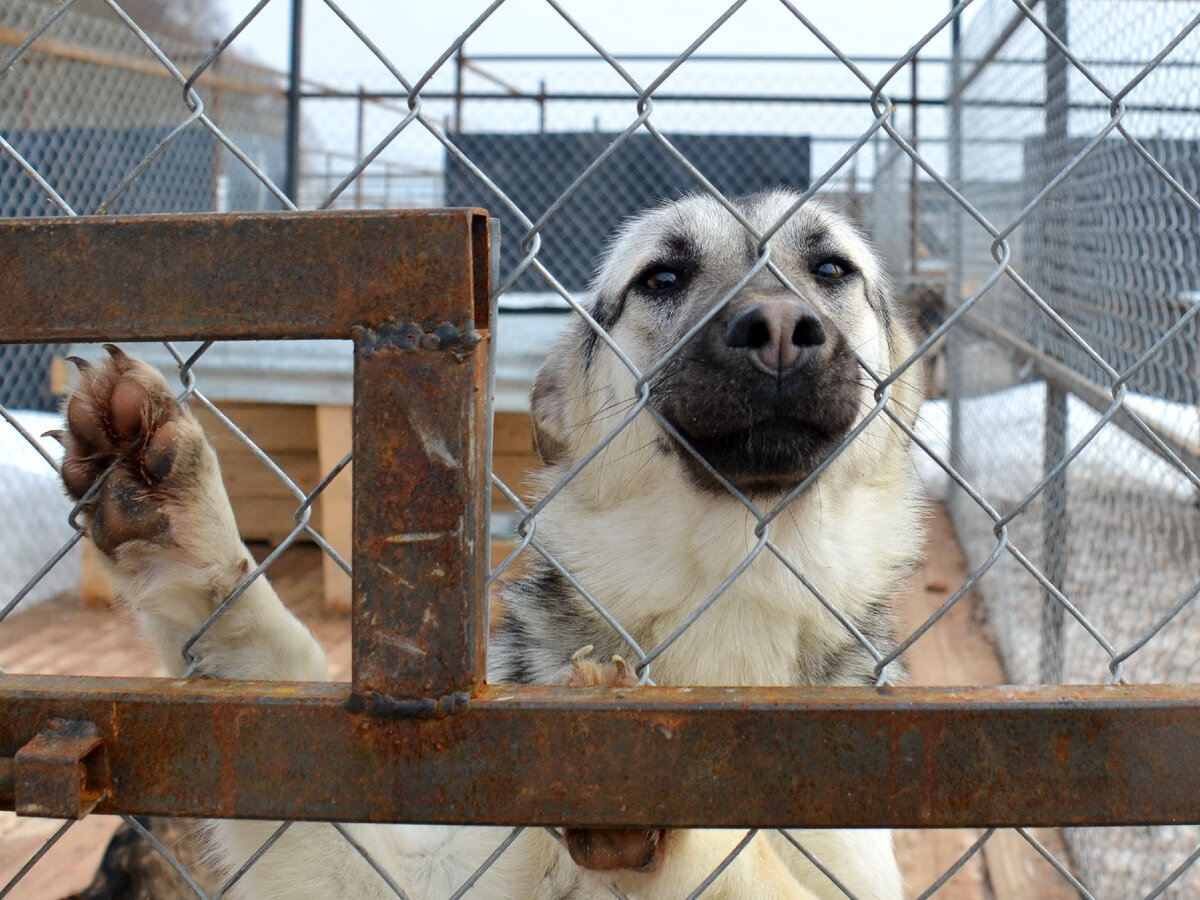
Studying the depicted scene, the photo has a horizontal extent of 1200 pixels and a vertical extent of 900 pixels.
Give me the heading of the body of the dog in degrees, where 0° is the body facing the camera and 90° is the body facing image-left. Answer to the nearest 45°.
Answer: approximately 0°

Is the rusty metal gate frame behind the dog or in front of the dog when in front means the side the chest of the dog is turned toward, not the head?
in front

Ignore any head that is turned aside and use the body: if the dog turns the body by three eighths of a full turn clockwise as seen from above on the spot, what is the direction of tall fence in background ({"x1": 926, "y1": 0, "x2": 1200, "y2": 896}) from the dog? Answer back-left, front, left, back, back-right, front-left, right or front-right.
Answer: right
